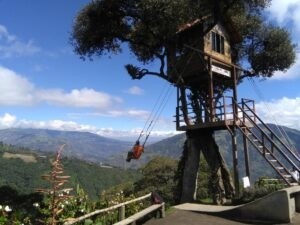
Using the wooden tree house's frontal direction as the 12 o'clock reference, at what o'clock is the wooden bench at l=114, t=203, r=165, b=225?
The wooden bench is roughly at 2 o'clock from the wooden tree house.

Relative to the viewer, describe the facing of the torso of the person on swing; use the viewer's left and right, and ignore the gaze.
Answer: facing to the left of the viewer

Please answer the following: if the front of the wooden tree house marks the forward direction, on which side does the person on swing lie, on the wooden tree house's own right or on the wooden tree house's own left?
on the wooden tree house's own right

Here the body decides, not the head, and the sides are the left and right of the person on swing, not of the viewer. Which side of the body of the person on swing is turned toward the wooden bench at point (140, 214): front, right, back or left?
left

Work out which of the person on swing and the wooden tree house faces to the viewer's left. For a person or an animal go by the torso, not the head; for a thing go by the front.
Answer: the person on swing

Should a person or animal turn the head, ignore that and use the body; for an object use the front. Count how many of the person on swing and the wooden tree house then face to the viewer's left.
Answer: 1

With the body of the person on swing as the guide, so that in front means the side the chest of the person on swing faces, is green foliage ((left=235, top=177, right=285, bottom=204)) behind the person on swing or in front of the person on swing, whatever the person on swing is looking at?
behind

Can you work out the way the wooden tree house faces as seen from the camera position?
facing the viewer and to the right of the viewer
